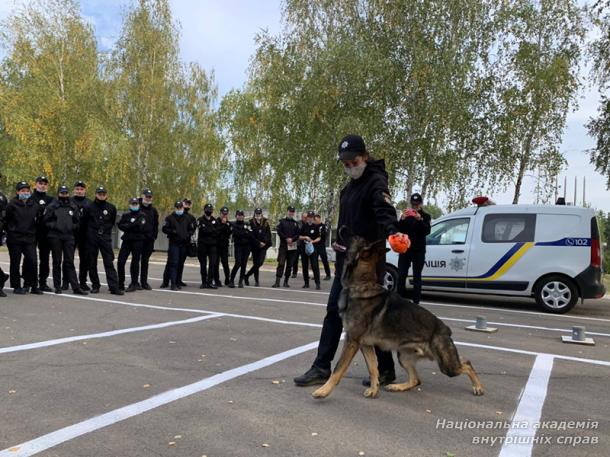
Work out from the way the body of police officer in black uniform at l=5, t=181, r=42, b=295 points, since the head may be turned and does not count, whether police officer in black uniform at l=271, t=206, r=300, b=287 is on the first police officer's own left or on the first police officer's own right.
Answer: on the first police officer's own left

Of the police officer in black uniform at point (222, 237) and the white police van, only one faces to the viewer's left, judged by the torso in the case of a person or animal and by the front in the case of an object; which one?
the white police van

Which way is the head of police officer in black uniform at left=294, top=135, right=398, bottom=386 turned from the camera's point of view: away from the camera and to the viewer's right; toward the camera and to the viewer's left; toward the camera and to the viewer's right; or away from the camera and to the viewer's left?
toward the camera and to the viewer's left

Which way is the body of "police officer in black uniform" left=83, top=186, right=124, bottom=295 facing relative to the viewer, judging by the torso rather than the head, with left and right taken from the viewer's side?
facing the viewer

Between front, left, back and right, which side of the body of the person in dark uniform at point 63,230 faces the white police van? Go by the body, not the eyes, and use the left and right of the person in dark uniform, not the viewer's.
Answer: left

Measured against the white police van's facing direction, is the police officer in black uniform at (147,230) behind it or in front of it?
in front

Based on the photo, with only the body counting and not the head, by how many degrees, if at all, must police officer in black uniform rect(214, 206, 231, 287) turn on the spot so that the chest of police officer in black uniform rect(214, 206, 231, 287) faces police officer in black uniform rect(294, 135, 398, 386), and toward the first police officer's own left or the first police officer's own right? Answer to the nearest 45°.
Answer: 0° — they already face them

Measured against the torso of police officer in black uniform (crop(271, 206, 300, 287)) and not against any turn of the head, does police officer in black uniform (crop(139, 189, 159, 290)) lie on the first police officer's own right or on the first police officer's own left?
on the first police officer's own right

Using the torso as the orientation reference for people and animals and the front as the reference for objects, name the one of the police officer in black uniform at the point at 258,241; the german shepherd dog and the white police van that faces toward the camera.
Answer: the police officer in black uniform
